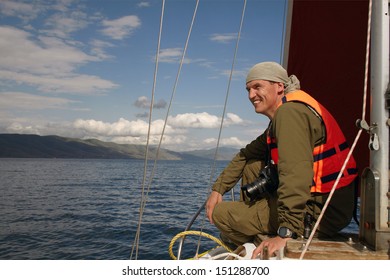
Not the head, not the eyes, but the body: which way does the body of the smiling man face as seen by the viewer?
to the viewer's left
